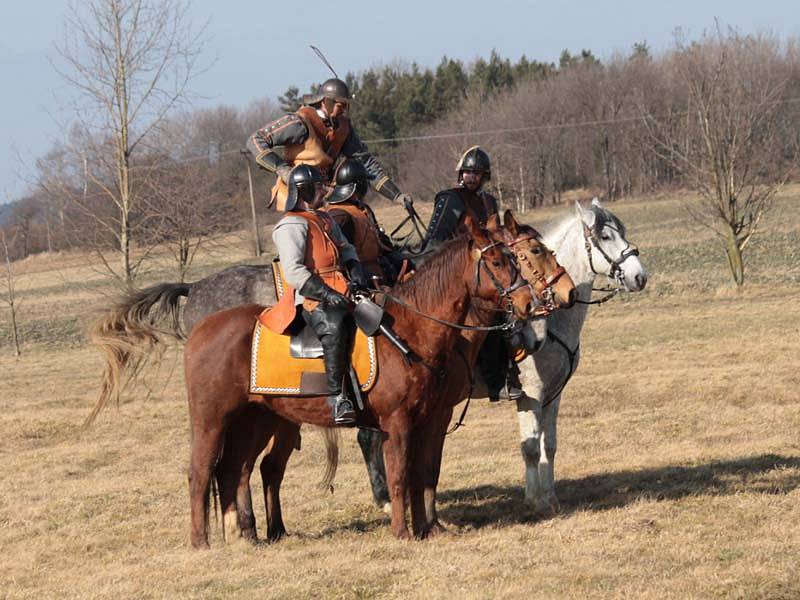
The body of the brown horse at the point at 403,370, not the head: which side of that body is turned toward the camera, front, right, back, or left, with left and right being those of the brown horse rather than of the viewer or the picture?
right

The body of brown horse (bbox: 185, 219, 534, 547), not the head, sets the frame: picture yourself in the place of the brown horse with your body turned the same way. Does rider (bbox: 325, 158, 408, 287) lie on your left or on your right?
on your left

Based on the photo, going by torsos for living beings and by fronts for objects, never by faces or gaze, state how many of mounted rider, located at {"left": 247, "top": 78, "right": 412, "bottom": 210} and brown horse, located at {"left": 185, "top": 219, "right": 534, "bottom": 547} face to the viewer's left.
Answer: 0

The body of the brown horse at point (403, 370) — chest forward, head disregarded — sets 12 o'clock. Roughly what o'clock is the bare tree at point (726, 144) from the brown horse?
The bare tree is roughly at 10 o'clock from the brown horse.

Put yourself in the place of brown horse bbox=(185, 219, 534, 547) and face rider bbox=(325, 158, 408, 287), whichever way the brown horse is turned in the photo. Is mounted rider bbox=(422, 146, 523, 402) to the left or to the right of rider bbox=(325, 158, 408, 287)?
right

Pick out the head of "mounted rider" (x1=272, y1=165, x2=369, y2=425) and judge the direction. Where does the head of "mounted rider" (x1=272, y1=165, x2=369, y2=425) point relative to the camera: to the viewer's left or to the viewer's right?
to the viewer's right

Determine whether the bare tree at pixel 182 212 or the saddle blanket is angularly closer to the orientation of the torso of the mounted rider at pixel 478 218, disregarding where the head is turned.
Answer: the saddle blanket

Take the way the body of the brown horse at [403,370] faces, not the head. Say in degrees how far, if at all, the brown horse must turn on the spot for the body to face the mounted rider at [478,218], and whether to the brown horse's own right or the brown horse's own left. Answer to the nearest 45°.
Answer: approximately 45° to the brown horse's own left

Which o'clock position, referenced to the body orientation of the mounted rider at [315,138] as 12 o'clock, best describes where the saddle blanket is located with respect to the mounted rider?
The saddle blanket is roughly at 2 o'clock from the mounted rider.

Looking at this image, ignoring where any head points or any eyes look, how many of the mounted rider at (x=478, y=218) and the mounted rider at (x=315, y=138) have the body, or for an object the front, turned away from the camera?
0

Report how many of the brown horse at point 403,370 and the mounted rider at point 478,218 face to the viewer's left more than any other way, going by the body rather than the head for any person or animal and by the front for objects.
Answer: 0

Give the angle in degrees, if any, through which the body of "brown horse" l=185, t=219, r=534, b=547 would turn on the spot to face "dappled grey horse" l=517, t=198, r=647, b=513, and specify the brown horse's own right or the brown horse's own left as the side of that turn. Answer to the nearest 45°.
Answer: approximately 45° to the brown horse's own left

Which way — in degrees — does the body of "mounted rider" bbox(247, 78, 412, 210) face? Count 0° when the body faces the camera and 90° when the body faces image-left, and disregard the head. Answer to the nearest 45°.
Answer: approximately 315°
